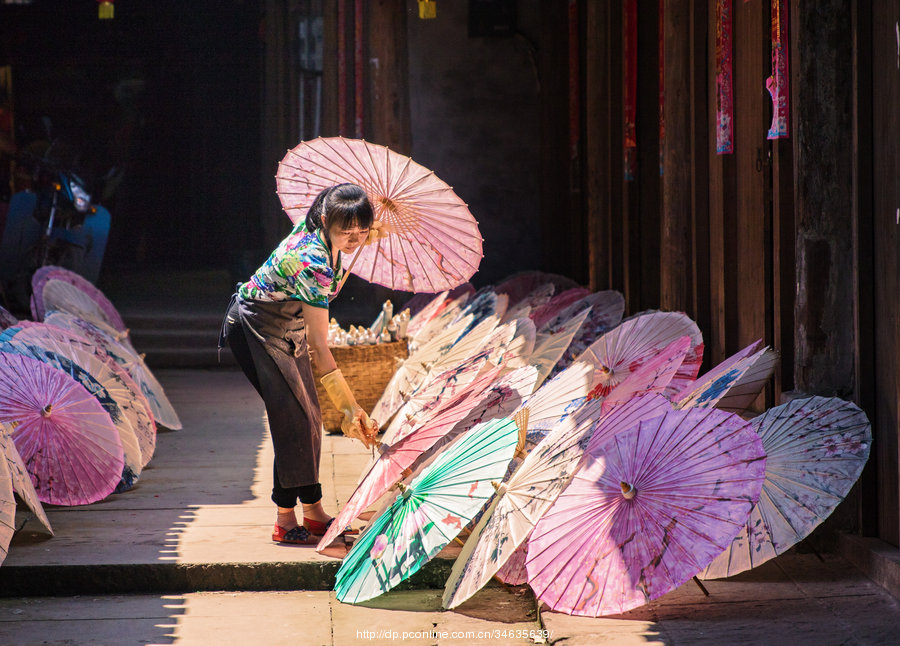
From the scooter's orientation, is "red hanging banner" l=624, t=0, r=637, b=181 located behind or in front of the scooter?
in front

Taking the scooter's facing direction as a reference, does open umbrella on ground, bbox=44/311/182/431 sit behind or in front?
in front

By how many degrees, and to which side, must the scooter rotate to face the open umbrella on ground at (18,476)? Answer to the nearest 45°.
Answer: approximately 45° to its right

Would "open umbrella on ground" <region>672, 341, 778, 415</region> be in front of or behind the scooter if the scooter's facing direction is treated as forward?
in front

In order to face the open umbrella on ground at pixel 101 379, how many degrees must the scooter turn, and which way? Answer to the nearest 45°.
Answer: approximately 45° to its right

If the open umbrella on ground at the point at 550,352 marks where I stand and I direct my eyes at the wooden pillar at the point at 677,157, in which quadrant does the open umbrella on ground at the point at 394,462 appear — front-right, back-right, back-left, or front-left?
back-right
